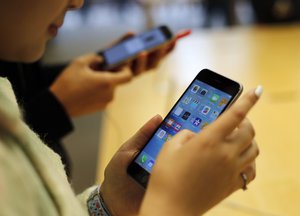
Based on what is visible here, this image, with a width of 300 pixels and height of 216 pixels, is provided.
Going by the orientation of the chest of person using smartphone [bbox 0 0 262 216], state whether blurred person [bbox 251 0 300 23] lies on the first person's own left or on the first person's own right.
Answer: on the first person's own left

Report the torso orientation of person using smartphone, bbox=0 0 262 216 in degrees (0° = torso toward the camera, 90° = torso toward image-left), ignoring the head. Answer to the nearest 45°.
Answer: approximately 270°

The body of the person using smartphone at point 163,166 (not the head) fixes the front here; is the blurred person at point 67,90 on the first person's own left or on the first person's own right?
on the first person's own left
